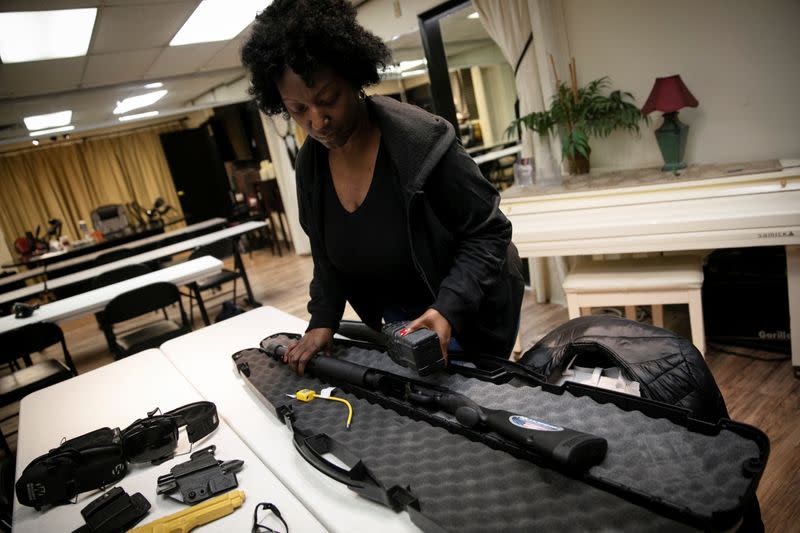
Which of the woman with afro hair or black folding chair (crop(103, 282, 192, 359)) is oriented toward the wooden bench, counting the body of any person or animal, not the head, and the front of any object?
the black folding chair

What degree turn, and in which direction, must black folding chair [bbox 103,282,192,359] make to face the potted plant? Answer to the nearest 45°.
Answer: approximately 90° to its right

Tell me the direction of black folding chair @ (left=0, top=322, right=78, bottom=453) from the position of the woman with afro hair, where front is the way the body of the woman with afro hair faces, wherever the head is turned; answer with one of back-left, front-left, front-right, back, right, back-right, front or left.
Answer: right

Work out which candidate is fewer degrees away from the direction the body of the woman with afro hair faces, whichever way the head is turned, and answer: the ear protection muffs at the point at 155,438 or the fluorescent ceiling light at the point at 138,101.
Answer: the ear protection muffs

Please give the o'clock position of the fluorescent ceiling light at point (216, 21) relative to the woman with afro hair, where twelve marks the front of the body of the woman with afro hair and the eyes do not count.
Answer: The fluorescent ceiling light is roughly at 4 o'clock from the woman with afro hair.

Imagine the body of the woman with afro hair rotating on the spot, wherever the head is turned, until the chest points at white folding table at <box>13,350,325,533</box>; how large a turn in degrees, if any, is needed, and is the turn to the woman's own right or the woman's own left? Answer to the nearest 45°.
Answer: approximately 45° to the woman's own right

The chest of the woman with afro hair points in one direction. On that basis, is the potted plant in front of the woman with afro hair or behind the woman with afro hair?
behind
